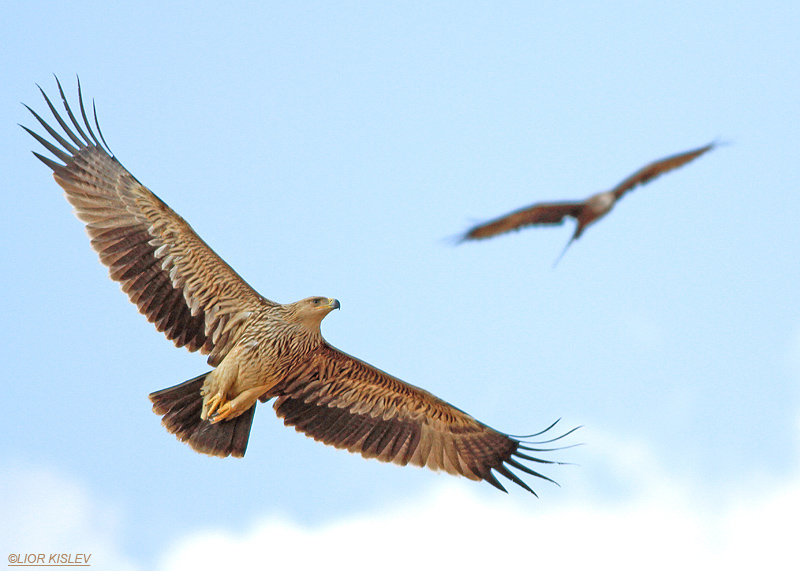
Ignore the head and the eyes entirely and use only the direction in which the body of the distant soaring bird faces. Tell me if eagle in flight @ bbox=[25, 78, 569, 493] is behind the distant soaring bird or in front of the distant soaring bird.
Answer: behind

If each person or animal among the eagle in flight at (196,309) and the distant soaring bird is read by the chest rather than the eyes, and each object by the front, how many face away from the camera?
0

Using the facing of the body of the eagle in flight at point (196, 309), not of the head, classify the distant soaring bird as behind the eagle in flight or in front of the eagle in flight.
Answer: in front

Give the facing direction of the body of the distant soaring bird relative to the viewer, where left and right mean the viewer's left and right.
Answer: facing the viewer and to the right of the viewer

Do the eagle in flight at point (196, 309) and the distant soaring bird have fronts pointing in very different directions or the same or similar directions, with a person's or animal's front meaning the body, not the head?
same or similar directions

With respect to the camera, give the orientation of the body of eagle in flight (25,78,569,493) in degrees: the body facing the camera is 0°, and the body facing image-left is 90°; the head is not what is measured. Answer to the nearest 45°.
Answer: approximately 315°
